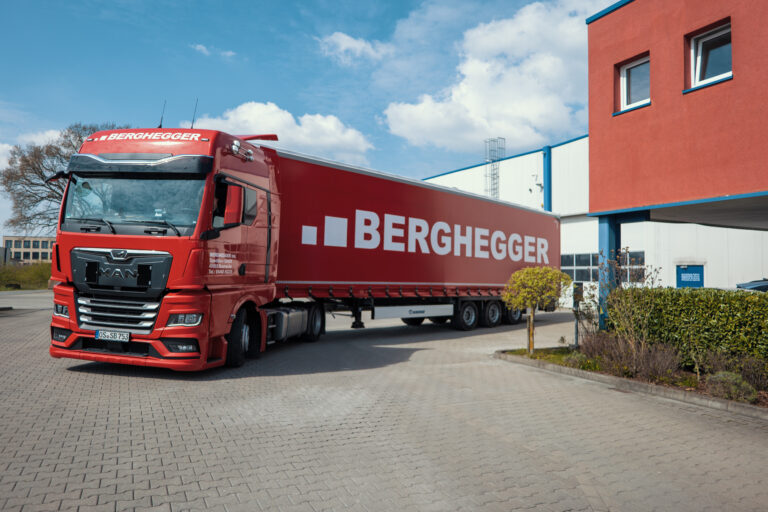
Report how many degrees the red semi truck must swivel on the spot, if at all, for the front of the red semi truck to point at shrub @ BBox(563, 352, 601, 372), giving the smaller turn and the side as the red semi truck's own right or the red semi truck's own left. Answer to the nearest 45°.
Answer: approximately 135° to the red semi truck's own left

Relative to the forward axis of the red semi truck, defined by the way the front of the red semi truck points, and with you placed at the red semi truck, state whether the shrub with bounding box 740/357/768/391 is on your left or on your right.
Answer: on your left

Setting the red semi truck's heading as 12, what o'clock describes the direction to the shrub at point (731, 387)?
The shrub is roughly at 8 o'clock from the red semi truck.

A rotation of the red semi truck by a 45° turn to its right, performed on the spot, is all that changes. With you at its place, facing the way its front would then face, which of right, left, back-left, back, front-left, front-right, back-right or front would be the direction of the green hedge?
back

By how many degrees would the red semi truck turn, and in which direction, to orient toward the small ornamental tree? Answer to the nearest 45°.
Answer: approximately 135° to its left

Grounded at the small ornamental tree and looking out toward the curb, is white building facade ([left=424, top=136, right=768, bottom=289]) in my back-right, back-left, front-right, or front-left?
back-left

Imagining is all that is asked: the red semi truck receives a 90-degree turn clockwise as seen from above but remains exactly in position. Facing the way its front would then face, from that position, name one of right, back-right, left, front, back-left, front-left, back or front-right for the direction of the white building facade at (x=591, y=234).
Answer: right

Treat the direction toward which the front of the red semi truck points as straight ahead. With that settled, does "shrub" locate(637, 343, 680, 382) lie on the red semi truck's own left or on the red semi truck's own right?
on the red semi truck's own left

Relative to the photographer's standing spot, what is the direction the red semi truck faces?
facing the viewer and to the left of the viewer
